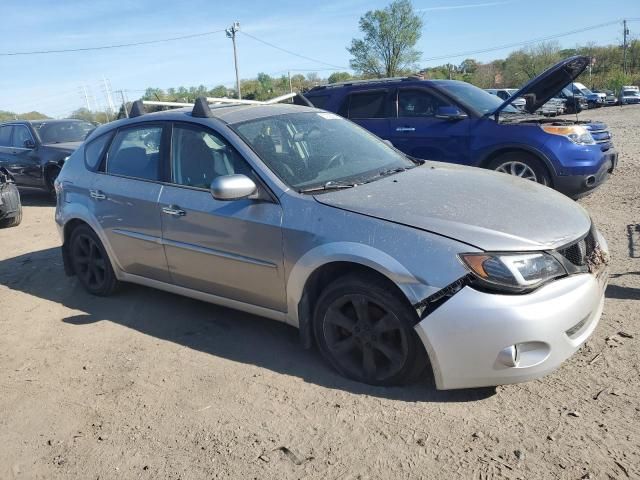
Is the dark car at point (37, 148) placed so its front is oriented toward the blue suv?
yes

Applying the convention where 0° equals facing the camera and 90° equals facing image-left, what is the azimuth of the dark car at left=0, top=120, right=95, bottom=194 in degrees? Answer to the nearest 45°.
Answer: approximately 315°

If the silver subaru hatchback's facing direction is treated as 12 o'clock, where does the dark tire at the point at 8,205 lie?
The dark tire is roughly at 6 o'clock from the silver subaru hatchback.
